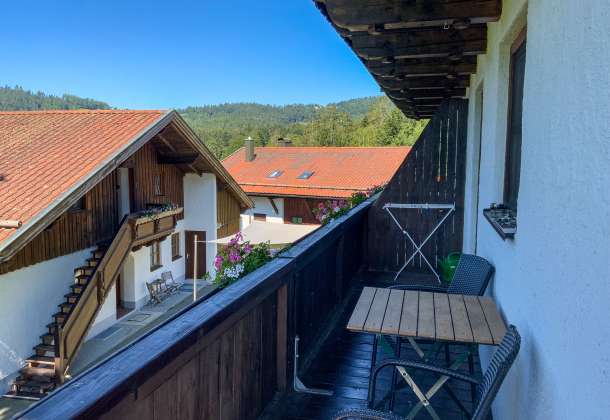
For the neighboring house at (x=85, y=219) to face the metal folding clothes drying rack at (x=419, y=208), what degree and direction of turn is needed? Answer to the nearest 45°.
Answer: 0° — it already faces it

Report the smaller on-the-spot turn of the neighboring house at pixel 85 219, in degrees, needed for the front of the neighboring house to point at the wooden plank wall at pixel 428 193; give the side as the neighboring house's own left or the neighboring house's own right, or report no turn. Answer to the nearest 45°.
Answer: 0° — it already faces it

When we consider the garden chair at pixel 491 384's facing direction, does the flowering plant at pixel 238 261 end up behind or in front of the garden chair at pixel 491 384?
in front

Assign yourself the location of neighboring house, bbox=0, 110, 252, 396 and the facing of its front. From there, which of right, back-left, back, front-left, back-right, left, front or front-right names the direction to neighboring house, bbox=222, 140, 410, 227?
left

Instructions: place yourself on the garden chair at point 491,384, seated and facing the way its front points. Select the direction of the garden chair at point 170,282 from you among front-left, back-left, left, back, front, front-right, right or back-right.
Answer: front-right

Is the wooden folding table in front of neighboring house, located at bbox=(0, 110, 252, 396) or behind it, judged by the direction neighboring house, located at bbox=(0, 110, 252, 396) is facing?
in front

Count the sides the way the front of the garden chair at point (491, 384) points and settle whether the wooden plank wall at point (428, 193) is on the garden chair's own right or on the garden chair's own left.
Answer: on the garden chair's own right

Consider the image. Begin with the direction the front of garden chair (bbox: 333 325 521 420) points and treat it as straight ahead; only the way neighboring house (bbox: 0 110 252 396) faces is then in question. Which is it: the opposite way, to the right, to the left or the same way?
the opposite way

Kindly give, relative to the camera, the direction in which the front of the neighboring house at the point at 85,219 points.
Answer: facing the viewer and to the right of the viewer
